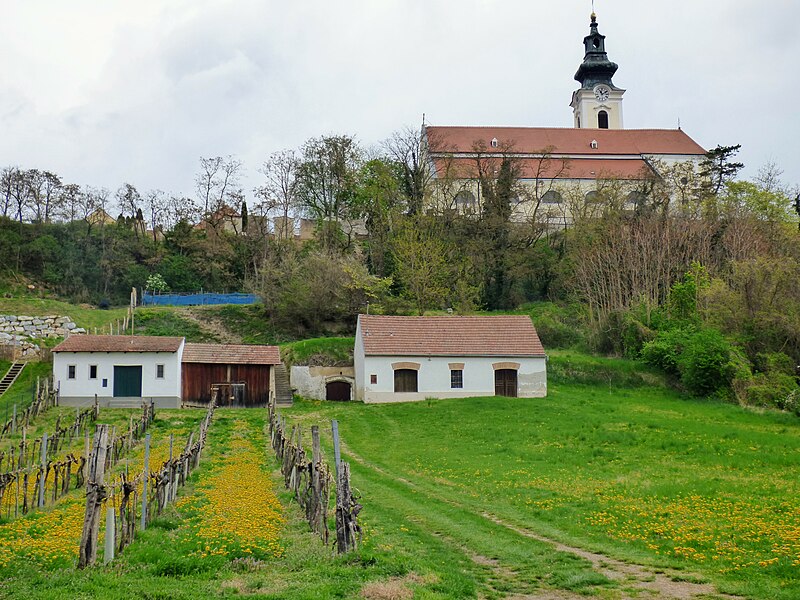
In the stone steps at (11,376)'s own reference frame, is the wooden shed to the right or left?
on its left

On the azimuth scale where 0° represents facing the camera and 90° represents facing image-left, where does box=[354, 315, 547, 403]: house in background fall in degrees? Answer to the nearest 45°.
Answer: approximately 0°

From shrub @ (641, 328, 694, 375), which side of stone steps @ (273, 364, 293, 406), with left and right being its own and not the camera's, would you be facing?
left

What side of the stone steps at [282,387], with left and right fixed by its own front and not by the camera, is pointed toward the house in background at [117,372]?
right

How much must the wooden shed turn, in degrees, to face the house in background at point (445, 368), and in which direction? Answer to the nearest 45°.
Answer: approximately 90° to its left

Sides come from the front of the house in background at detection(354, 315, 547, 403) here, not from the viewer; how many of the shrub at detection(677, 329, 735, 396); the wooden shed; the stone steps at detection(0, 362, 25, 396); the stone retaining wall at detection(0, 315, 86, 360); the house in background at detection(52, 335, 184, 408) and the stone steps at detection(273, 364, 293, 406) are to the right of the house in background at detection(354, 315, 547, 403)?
5

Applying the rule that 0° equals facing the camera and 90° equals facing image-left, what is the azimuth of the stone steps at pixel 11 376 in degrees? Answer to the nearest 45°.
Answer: approximately 45°

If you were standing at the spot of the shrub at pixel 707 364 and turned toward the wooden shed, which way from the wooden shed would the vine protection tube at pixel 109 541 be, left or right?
left

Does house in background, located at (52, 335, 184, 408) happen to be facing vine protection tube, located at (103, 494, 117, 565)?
yes

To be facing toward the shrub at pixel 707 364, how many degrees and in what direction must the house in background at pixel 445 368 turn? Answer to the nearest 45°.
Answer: approximately 90° to its left
